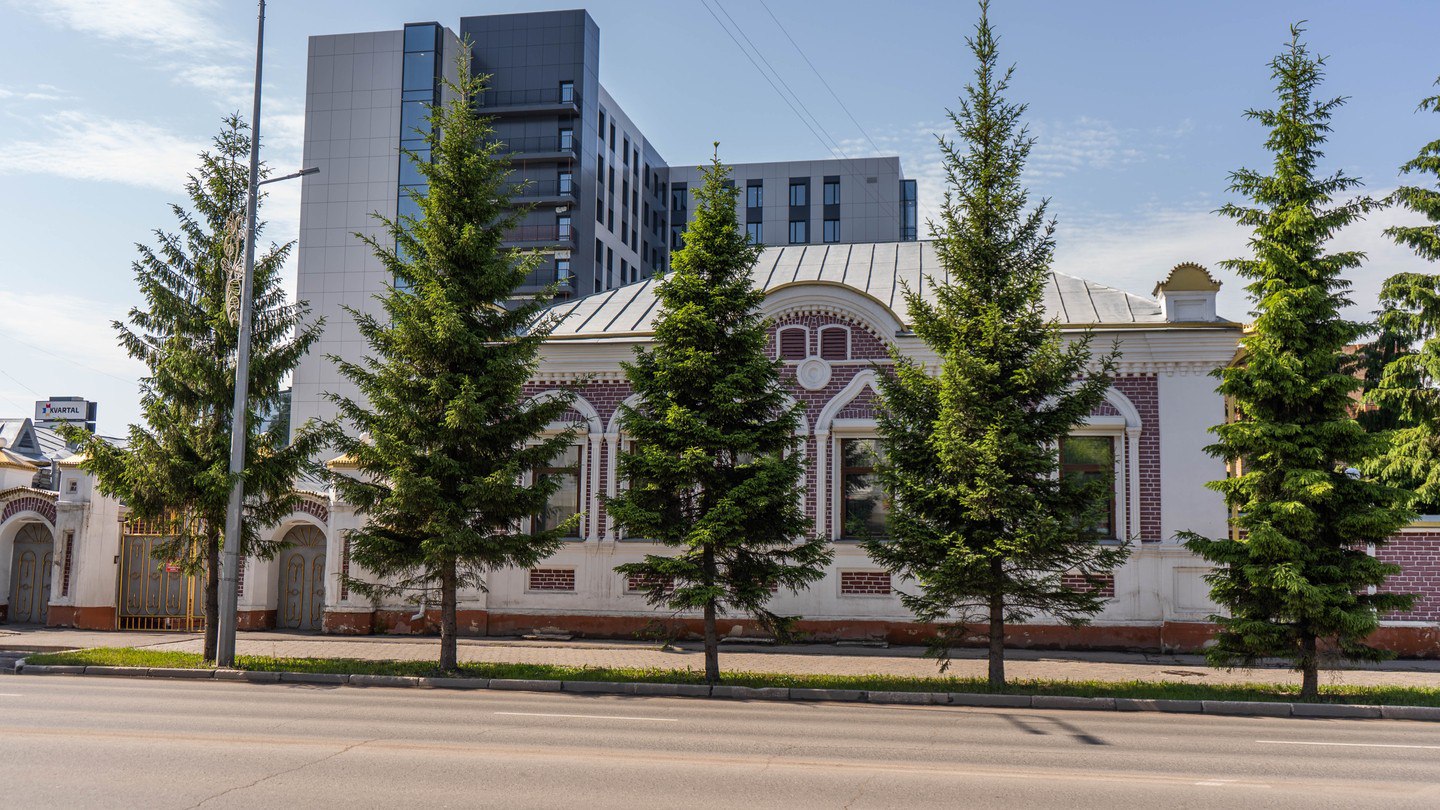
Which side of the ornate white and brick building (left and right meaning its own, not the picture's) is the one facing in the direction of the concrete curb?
front

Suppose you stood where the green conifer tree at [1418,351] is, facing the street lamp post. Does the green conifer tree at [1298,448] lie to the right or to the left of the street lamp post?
left

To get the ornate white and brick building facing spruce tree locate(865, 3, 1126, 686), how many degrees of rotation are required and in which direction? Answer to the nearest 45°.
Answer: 0° — it already faces it

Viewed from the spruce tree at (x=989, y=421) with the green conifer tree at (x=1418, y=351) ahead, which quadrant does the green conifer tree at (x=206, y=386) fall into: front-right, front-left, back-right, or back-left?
back-left

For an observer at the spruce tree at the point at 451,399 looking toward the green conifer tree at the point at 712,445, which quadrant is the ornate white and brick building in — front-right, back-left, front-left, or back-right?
front-left

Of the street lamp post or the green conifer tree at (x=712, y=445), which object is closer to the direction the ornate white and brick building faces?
the green conifer tree

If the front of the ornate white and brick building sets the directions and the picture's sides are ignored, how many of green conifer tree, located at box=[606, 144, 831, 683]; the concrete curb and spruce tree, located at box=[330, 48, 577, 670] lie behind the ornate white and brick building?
0

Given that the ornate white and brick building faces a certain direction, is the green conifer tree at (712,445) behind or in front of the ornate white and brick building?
in front

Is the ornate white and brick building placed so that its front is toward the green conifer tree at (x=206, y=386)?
no

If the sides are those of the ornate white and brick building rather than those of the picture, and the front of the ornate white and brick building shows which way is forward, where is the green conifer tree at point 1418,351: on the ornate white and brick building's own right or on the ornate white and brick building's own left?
on the ornate white and brick building's own left

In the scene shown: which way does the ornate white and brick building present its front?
toward the camera

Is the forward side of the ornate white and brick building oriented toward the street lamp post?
no

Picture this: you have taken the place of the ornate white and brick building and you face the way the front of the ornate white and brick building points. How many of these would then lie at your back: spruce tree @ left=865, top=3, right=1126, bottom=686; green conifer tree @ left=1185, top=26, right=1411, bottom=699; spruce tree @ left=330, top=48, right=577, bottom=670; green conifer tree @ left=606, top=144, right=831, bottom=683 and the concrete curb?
0
